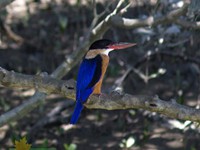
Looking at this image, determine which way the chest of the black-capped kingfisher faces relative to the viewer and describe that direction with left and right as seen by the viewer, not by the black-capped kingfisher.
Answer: facing to the right of the viewer

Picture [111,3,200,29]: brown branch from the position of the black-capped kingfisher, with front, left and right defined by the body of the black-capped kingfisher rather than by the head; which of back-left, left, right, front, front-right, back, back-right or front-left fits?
front-left
